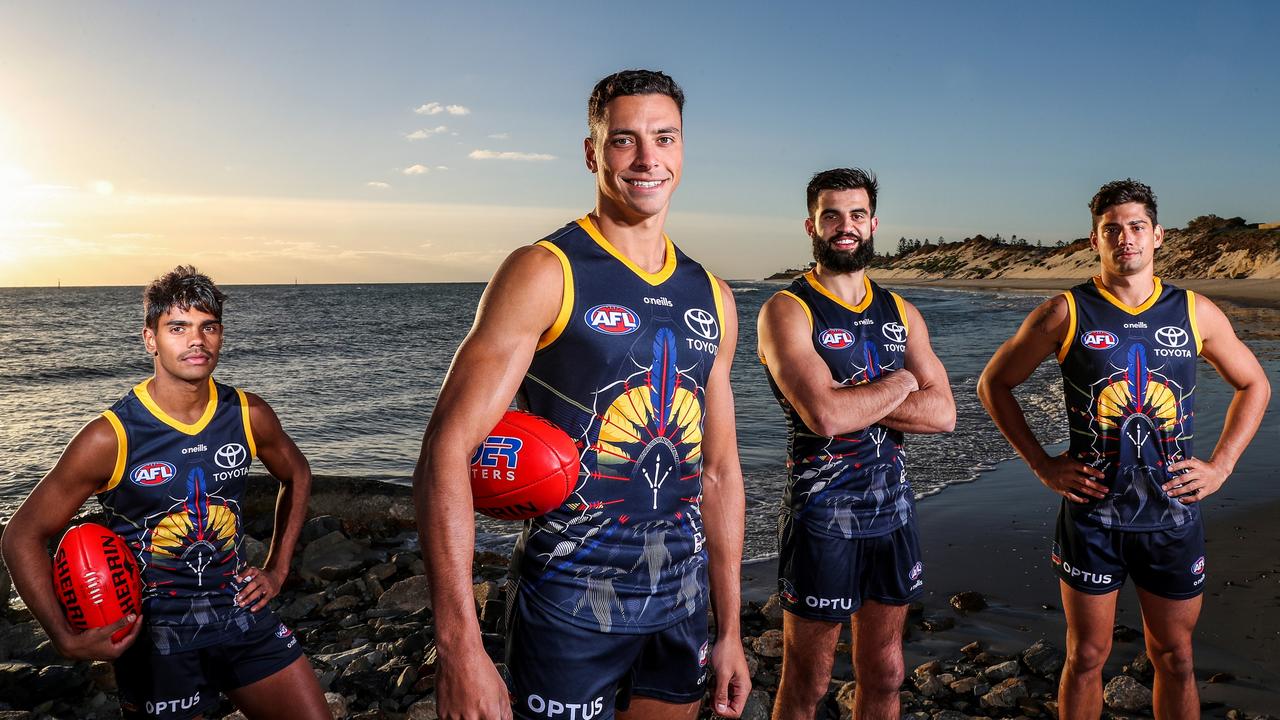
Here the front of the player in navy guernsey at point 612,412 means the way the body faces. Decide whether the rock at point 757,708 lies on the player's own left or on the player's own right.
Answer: on the player's own left

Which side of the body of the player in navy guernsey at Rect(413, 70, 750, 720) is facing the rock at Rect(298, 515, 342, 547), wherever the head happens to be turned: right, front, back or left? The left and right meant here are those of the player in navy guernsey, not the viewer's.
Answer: back

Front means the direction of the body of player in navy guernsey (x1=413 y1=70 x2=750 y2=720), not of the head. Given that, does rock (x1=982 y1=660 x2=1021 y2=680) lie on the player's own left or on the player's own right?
on the player's own left

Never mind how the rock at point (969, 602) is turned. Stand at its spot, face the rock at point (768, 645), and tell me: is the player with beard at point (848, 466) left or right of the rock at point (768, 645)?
left

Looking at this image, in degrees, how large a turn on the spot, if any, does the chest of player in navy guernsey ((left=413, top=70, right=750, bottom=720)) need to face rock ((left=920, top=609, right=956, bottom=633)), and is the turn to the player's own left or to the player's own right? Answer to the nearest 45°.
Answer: approximately 90° to the player's own left

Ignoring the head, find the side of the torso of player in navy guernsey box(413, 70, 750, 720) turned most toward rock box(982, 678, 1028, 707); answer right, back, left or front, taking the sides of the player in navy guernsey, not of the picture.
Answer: left

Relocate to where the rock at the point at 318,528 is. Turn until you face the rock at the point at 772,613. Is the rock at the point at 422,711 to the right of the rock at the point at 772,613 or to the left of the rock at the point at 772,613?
right
